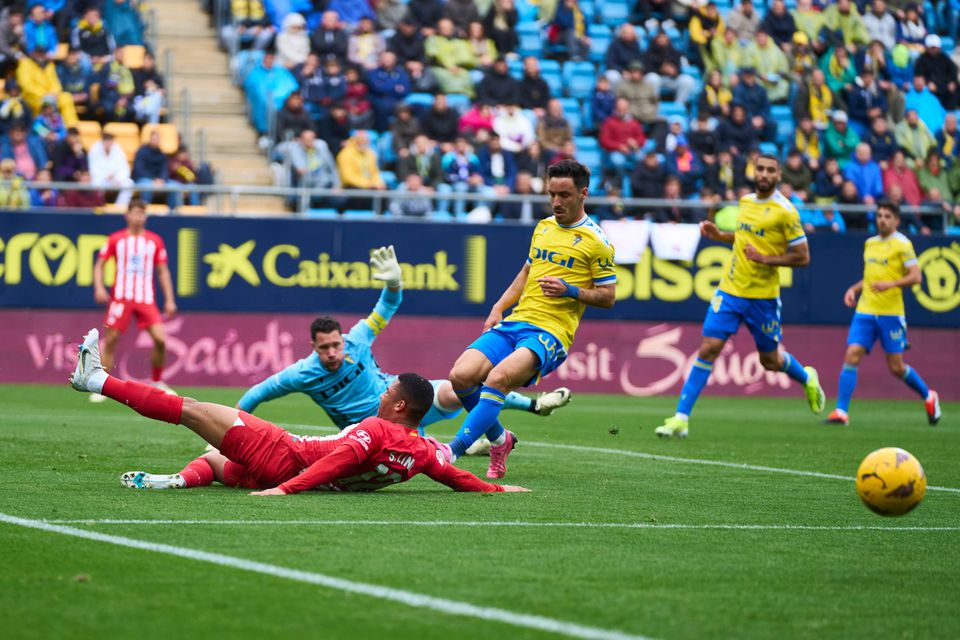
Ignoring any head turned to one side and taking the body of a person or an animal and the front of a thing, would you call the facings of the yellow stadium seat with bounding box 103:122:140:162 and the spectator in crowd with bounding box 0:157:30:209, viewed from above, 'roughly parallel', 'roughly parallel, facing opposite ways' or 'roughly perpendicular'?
roughly parallel

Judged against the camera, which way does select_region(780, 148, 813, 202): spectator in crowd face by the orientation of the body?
toward the camera

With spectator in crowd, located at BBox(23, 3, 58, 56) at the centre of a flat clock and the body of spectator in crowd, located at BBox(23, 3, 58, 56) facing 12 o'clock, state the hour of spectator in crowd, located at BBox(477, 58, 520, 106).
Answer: spectator in crowd, located at BBox(477, 58, 520, 106) is roughly at 9 o'clock from spectator in crowd, located at BBox(23, 3, 58, 56).

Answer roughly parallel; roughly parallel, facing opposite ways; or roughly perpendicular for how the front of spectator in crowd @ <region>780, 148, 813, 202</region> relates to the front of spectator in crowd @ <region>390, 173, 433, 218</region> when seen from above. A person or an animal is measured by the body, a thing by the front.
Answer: roughly parallel

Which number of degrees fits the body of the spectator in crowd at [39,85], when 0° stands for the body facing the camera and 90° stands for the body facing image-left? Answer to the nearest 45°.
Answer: approximately 315°

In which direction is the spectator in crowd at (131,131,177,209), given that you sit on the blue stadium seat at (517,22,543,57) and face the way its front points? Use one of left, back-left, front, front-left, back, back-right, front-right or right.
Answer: front-right

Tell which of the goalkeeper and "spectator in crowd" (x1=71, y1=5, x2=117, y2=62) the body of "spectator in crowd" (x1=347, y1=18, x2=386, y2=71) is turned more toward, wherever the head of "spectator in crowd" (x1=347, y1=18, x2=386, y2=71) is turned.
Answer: the goalkeeper

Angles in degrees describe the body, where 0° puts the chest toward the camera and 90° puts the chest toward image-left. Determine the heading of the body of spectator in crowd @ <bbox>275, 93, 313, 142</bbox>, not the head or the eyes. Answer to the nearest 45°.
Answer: approximately 0°

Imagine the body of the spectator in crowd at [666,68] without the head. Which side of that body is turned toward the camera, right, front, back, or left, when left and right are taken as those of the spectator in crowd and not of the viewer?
front

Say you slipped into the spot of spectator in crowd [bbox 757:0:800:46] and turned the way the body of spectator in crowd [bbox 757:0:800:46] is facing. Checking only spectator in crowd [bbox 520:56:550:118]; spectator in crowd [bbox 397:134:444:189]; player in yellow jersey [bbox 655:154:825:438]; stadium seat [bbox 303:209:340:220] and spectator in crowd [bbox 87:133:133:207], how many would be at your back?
0

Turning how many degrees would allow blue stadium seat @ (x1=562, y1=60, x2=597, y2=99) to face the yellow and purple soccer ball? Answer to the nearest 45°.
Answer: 0° — it already faces it

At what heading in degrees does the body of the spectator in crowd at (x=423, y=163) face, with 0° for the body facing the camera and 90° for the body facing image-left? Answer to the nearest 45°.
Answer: approximately 0°

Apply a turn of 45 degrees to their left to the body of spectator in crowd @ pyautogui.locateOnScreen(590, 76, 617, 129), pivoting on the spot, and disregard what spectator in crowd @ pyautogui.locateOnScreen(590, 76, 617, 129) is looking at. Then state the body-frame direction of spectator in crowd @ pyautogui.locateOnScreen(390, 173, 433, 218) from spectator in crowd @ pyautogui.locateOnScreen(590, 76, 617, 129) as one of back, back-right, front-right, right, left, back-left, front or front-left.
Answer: right

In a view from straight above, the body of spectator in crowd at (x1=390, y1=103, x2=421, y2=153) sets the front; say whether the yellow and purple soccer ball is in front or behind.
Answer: in front

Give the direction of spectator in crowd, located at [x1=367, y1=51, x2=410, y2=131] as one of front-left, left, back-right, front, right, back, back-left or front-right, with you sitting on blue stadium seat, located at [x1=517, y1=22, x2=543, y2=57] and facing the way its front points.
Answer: front-right

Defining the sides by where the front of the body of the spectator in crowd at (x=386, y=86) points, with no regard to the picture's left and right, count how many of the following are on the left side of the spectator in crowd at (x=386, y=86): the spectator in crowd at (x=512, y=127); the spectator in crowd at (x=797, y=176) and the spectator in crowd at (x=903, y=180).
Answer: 3

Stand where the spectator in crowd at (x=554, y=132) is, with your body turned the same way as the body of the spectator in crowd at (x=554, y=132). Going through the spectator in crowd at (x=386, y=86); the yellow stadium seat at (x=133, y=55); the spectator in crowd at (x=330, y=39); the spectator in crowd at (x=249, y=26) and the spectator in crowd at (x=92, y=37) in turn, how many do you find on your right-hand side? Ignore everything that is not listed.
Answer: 5

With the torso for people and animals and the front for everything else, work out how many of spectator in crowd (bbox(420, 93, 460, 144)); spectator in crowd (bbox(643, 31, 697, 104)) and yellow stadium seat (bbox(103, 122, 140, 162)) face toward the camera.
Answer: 3

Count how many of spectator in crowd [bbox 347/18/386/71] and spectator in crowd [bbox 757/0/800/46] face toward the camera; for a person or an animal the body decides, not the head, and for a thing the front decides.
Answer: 2

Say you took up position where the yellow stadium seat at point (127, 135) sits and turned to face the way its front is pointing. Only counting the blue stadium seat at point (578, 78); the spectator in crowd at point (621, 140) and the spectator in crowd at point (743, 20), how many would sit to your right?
0

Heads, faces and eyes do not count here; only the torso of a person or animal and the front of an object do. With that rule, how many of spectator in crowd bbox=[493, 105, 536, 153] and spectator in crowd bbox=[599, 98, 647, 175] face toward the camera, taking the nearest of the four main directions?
2

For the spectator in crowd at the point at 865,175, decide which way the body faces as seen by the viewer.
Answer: toward the camera

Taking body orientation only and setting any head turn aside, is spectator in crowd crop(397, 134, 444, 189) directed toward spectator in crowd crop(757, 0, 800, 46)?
no
